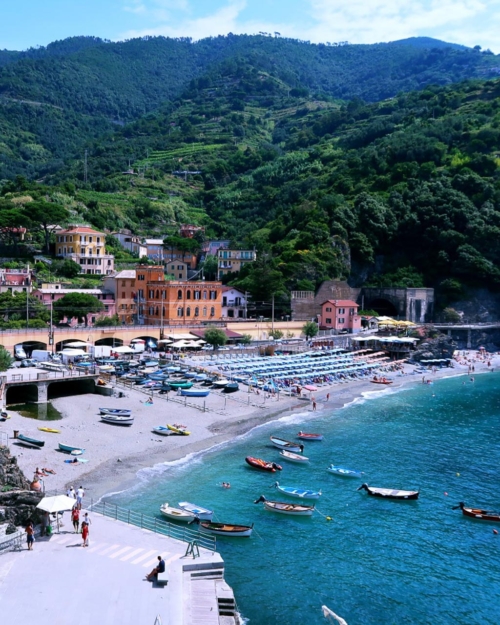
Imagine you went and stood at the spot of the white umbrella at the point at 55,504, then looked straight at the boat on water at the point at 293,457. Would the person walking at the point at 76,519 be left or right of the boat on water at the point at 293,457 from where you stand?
right
